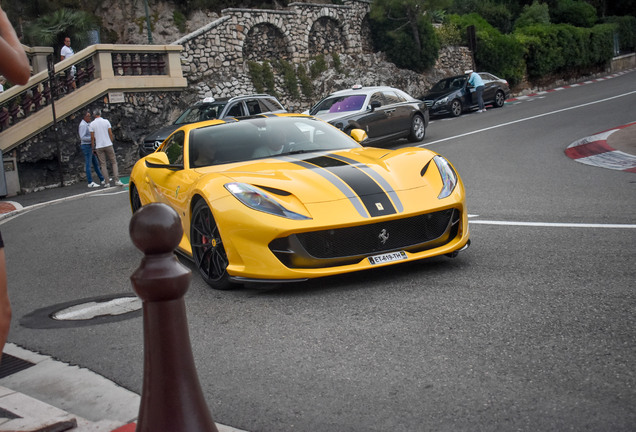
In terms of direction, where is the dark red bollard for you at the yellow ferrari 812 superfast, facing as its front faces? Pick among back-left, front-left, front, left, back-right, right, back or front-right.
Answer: front-right

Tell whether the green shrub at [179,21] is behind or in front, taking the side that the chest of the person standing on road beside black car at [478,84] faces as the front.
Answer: in front

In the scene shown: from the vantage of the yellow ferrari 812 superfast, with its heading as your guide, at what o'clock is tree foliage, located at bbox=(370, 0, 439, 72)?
The tree foliage is roughly at 8 o'clock from the yellow ferrari 812 superfast.

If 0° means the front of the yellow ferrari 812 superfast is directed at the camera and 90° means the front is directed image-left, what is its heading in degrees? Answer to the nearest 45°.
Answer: approximately 315°

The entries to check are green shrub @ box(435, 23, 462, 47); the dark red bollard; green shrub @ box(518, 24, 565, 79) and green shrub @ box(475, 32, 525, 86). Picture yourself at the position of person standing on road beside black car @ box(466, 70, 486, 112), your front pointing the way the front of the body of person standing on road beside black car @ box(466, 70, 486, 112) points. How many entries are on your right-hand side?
3

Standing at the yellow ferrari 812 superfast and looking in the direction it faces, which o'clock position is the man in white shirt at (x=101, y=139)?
The man in white shirt is roughly at 7 o'clock from the yellow ferrari 812 superfast.

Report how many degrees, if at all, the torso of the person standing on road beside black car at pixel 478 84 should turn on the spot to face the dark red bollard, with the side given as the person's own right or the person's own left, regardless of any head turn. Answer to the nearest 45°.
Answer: approximately 90° to the person's own left

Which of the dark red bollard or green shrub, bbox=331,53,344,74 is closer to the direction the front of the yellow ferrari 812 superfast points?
the dark red bollard

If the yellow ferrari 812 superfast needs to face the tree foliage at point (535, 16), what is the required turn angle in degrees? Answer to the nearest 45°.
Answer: approximately 135° to its left

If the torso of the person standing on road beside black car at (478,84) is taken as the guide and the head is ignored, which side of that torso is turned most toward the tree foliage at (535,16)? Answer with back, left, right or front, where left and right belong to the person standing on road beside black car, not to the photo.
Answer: right

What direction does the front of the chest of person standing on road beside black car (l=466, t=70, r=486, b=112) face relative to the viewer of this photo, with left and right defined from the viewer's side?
facing to the left of the viewer

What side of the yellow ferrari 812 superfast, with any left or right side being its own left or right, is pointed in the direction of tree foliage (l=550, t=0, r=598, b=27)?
left

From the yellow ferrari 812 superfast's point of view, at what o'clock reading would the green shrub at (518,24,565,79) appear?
The green shrub is roughly at 8 o'clock from the yellow ferrari 812 superfast.

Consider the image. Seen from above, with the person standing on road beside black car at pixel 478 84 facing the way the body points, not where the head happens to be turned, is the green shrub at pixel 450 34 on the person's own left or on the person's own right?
on the person's own right
